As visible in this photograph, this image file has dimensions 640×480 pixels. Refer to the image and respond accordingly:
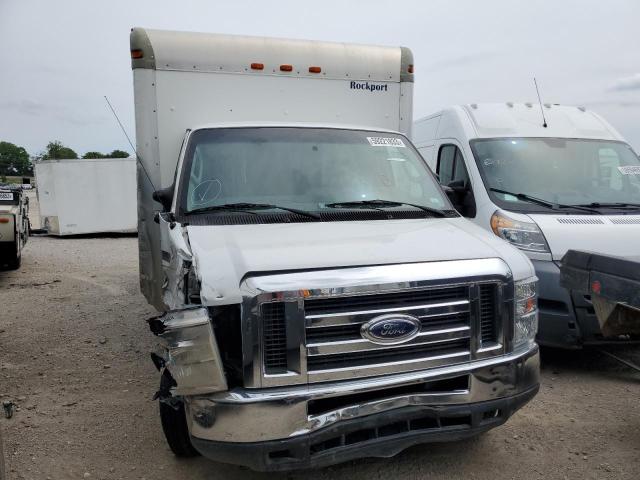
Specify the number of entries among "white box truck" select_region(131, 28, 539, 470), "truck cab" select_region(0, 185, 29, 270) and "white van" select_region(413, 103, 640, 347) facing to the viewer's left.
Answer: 0

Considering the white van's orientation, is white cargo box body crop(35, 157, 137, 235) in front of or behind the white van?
behind

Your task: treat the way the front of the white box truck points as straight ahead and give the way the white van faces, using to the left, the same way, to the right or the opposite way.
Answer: the same way

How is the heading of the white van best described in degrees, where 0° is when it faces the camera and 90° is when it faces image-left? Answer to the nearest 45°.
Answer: approximately 315°

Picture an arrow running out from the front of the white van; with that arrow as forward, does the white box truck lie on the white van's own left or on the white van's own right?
on the white van's own right

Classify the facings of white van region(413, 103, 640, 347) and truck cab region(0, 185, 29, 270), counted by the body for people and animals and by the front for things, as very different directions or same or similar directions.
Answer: same or similar directions

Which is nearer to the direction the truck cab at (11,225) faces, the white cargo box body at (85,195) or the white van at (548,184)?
the white van

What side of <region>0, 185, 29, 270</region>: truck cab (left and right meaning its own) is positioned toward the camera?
front

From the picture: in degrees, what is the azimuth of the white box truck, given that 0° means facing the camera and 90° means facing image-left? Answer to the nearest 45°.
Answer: approximately 315°

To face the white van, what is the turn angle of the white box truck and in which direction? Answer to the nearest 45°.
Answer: approximately 90° to its left

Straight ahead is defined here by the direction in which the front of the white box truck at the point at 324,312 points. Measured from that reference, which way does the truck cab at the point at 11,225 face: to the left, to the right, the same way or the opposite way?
the same way

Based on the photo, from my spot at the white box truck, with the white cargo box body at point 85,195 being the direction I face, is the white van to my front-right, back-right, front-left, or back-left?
front-right

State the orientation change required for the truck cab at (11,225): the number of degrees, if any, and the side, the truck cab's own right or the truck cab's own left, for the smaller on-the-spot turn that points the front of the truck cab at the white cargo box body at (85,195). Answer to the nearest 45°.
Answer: approximately 180°
